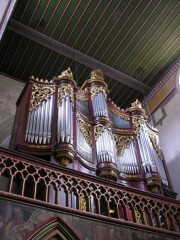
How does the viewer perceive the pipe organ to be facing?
facing the viewer and to the right of the viewer
